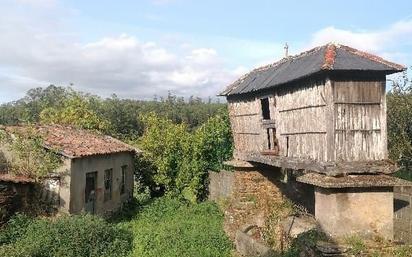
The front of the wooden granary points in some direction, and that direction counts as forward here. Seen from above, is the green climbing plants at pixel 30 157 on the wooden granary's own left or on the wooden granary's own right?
on the wooden granary's own right

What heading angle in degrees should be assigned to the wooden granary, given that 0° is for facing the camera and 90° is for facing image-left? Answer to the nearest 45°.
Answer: approximately 45°

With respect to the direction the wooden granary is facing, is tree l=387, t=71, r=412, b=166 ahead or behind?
behind

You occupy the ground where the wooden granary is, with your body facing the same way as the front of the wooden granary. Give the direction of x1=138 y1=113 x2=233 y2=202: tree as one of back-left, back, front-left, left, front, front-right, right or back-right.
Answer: right

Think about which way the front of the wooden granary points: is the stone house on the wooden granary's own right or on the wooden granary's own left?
on the wooden granary's own right

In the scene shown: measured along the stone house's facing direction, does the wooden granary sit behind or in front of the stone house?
in front

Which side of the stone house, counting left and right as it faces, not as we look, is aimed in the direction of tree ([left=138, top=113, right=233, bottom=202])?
left

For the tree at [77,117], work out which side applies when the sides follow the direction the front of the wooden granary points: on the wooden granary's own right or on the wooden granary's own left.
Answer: on the wooden granary's own right

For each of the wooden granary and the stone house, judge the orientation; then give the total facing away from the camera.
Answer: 0
